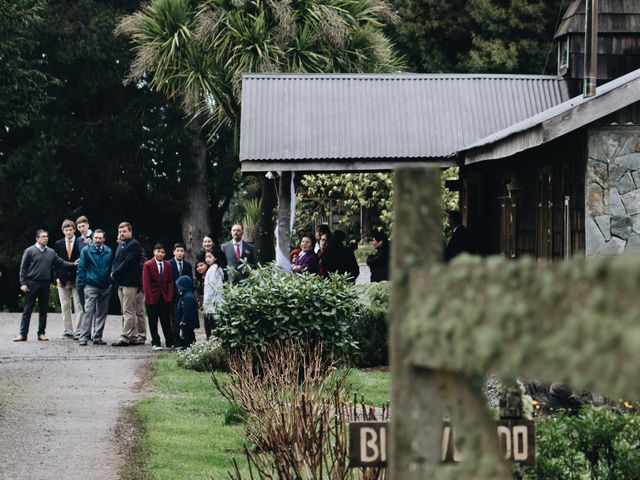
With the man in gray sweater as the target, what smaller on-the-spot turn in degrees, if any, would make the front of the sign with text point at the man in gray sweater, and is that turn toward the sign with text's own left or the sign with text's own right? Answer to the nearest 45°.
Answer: approximately 135° to the sign with text's own right

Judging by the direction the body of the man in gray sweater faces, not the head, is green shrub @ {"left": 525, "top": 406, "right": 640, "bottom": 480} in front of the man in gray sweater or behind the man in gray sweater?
in front

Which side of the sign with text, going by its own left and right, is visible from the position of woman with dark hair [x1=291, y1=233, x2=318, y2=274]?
back

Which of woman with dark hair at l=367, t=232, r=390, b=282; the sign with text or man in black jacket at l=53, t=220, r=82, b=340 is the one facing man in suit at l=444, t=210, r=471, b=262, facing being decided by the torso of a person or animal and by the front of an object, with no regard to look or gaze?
the man in black jacket

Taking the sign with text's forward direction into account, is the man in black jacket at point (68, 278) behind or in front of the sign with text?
behind

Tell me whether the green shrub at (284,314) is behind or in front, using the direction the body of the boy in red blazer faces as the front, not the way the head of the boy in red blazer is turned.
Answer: in front
